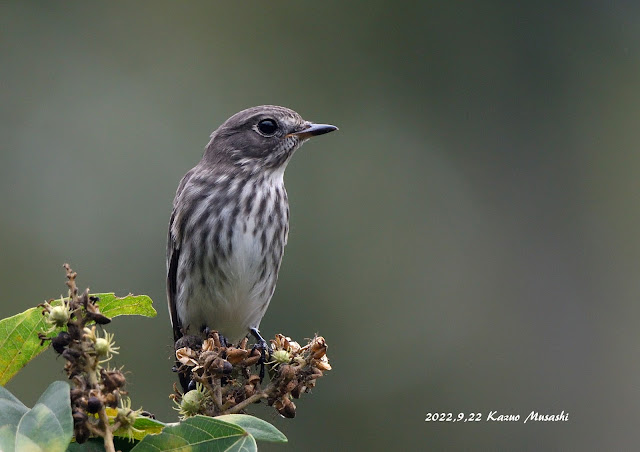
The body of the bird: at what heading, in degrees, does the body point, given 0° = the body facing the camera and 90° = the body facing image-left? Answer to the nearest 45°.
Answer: approximately 315°
